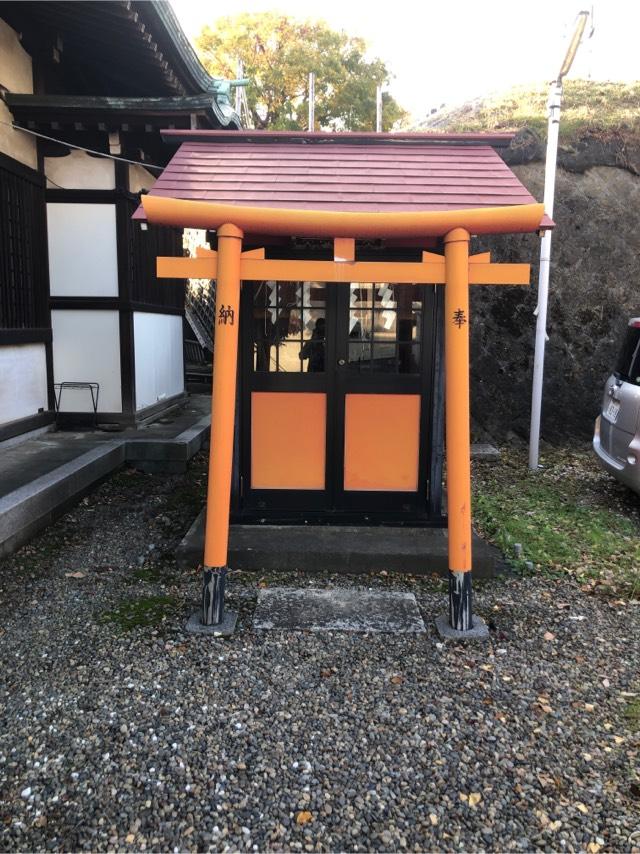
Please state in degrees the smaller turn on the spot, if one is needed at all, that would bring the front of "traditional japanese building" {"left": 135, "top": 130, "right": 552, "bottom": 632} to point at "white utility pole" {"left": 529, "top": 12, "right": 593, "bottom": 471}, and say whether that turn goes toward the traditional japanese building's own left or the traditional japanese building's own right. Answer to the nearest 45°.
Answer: approximately 135° to the traditional japanese building's own left

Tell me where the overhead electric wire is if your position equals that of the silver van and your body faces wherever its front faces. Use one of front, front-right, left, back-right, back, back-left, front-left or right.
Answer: back-left

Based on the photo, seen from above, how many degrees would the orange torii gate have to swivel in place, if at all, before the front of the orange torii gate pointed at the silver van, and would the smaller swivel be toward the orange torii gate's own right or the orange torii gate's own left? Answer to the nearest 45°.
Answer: approximately 135° to the orange torii gate's own left

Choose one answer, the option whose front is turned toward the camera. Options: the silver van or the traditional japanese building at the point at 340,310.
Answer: the traditional japanese building

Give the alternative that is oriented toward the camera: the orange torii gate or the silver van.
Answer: the orange torii gate

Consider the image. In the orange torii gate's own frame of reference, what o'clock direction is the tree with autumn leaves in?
The tree with autumn leaves is roughly at 6 o'clock from the orange torii gate.

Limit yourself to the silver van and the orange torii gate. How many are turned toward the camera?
1

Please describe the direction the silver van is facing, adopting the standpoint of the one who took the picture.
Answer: facing away from the viewer and to the right of the viewer

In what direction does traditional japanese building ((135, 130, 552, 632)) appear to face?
toward the camera

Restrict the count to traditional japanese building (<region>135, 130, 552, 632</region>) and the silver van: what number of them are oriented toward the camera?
1

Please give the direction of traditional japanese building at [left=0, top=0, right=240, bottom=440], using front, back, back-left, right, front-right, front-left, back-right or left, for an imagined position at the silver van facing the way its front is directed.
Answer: back-left

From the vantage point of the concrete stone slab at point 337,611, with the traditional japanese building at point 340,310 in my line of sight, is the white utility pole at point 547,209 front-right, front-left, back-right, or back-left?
front-right

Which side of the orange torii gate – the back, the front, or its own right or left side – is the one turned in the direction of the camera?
front
